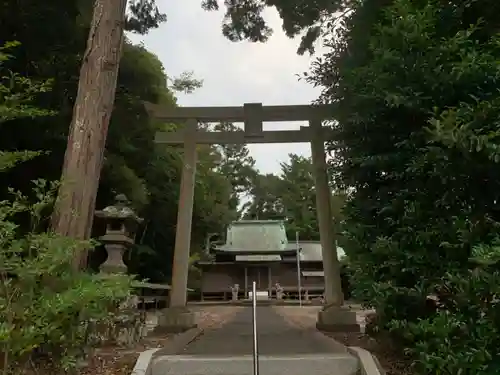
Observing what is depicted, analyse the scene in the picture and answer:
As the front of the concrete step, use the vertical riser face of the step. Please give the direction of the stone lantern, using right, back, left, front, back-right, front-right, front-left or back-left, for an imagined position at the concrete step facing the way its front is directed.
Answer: back-right

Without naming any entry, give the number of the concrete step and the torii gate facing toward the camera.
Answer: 2

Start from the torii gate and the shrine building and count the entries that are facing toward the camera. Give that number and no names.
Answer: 2

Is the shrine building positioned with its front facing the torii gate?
yes

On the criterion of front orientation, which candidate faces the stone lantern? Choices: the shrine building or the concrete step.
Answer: the shrine building

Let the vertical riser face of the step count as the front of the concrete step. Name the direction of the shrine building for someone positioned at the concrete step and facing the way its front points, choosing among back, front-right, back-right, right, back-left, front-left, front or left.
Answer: back
